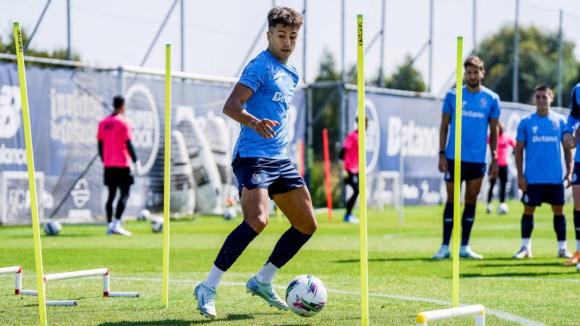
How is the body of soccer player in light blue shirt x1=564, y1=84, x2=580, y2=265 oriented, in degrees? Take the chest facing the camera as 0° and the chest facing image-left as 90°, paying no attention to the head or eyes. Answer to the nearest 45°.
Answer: approximately 45°

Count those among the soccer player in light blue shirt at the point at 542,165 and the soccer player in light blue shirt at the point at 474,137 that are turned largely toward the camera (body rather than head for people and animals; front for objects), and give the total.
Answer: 2

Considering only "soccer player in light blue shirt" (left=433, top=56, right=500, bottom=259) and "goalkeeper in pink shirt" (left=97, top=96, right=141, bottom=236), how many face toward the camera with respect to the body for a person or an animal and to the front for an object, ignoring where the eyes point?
1

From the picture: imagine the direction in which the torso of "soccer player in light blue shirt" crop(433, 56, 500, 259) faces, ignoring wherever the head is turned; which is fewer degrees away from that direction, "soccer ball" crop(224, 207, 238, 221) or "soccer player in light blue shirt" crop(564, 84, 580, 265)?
the soccer player in light blue shirt

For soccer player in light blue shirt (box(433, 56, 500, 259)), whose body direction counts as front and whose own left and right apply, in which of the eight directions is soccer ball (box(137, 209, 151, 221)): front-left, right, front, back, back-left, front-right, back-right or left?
back-right

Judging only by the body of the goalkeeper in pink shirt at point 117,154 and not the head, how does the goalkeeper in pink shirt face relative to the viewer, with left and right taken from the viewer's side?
facing away from the viewer and to the right of the viewer

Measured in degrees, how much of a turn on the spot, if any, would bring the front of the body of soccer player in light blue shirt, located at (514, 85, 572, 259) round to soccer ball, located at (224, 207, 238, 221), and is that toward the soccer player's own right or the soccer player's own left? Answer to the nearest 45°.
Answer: approximately 135° to the soccer player's own right
